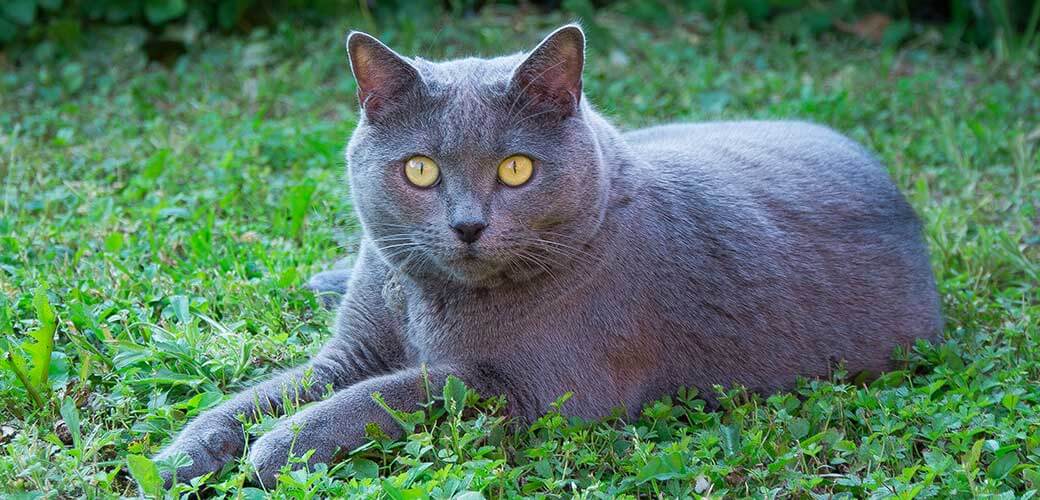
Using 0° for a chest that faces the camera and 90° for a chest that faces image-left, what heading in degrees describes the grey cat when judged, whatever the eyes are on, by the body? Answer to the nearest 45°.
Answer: approximately 45°
